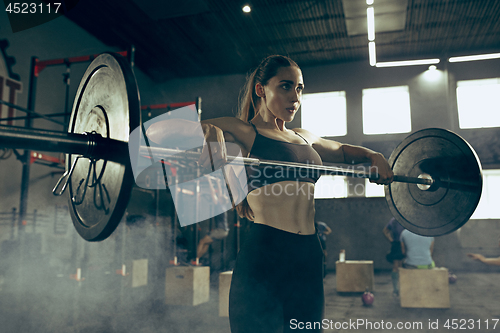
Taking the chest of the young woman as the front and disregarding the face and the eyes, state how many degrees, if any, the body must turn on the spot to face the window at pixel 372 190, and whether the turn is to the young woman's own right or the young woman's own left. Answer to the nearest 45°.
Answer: approximately 135° to the young woman's own left

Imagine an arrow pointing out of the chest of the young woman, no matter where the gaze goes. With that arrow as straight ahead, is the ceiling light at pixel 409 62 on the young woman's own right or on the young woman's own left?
on the young woman's own left

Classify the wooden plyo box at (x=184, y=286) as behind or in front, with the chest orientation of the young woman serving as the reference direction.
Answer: behind

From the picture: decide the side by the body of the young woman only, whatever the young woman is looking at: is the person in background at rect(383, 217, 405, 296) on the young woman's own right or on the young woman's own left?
on the young woman's own left

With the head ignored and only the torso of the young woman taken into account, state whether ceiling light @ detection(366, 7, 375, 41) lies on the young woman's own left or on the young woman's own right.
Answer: on the young woman's own left

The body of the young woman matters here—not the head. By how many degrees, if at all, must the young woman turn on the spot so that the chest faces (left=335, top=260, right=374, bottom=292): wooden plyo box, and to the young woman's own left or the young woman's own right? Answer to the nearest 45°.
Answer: approximately 135° to the young woman's own left

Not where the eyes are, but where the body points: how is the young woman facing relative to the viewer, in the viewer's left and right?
facing the viewer and to the right of the viewer
